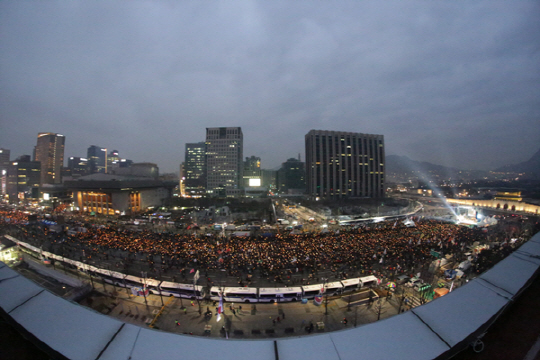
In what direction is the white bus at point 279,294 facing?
to the viewer's right

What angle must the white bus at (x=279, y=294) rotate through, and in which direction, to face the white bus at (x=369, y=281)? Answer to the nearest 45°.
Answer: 0° — it already faces it

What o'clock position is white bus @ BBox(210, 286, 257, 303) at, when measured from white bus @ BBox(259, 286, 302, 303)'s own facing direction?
white bus @ BBox(210, 286, 257, 303) is roughly at 6 o'clock from white bus @ BBox(259, 286, 302, 303).

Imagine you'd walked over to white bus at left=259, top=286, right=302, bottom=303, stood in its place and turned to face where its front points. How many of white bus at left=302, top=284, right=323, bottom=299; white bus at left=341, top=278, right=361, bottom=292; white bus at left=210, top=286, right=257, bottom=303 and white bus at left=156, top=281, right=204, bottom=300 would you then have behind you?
2

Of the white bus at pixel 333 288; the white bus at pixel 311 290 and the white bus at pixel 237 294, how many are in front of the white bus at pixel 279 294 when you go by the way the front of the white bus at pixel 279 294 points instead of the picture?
2

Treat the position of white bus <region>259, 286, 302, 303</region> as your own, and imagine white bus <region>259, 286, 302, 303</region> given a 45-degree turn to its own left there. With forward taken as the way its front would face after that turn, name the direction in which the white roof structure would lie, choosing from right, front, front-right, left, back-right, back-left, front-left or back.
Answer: back-right

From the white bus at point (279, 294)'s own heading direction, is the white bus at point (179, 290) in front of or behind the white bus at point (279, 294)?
behind

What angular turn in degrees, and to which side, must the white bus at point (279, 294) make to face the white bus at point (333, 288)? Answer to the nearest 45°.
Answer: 0° — it already faces it

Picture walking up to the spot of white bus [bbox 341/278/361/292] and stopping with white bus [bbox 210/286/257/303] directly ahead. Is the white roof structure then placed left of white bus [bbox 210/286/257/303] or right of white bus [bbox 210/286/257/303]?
left

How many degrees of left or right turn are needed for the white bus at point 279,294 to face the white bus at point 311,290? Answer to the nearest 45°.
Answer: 0° — it already faces it

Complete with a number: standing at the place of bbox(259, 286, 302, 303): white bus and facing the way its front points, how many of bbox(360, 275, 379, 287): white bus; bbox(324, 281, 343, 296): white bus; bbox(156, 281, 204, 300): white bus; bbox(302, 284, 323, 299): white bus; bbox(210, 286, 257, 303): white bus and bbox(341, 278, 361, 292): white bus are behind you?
2
